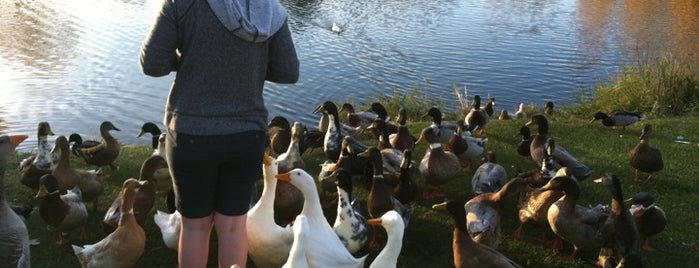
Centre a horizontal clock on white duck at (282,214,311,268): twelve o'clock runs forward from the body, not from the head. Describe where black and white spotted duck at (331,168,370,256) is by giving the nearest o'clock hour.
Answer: The black and white spotted duck is roughly at 1 o'clock from the white duck.

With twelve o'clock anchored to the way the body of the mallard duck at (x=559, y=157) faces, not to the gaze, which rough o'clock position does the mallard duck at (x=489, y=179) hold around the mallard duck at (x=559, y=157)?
the mallard duck at (x=489, y=179) is roughly at 10 o'clock from the mallard duck at (x=559, y=157).

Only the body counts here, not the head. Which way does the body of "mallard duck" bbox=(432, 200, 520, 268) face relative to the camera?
to the viewer's left

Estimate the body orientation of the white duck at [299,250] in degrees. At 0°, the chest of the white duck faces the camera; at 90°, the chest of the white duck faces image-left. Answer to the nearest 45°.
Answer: approximately 180°

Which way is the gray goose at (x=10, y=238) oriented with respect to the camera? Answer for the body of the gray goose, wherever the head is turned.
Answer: to the viewer's right

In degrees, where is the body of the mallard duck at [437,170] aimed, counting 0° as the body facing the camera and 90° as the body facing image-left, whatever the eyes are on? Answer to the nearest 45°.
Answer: approximately 45°

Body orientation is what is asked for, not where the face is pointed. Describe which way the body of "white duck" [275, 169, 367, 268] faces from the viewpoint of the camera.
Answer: to the viewer's left
